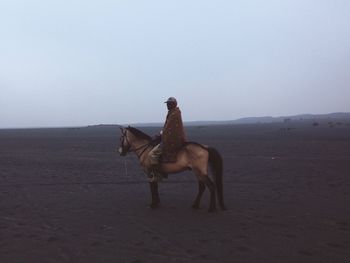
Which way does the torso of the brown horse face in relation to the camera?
to the viewer's left

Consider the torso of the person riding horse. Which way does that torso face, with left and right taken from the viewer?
facing to the left of the viewer
